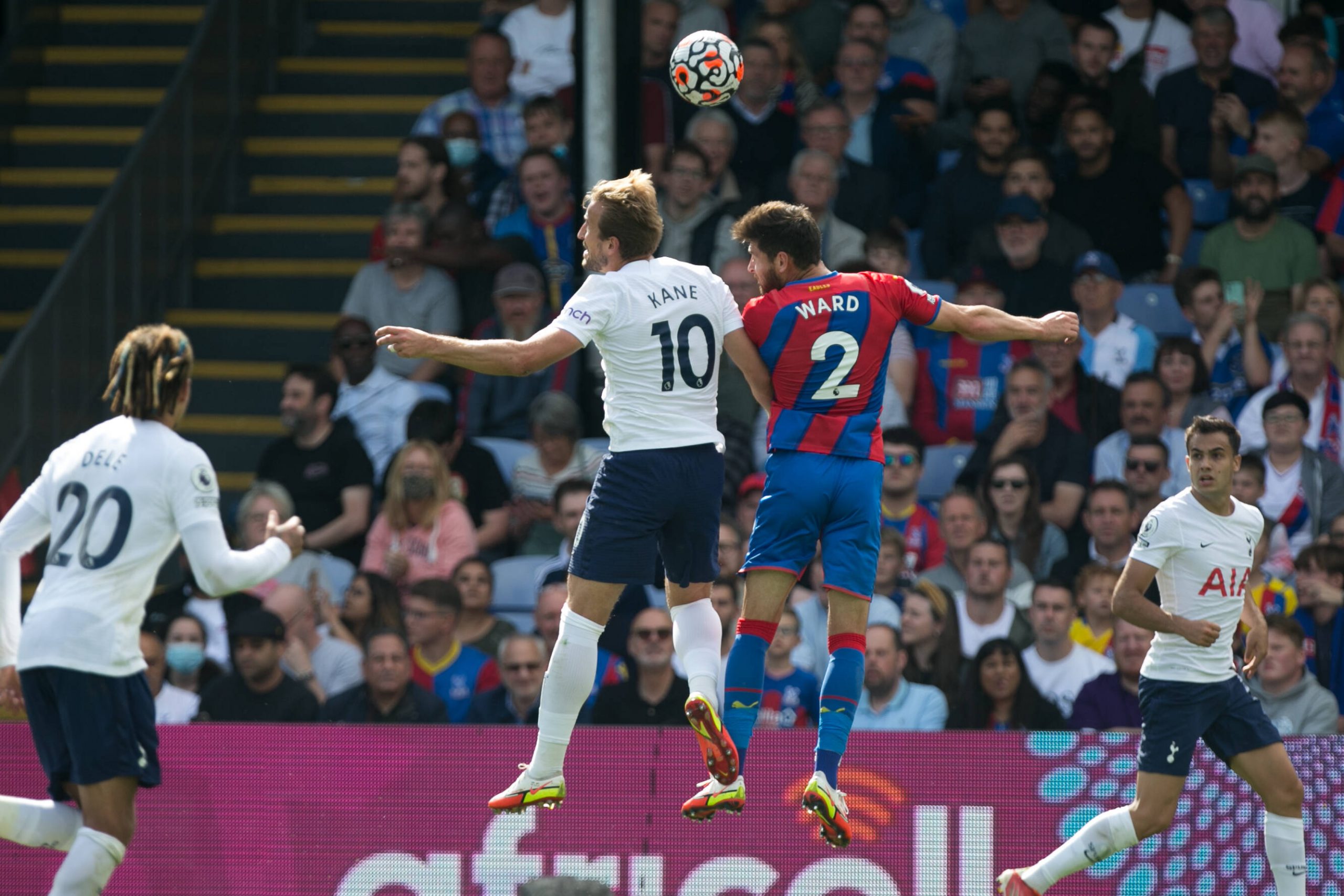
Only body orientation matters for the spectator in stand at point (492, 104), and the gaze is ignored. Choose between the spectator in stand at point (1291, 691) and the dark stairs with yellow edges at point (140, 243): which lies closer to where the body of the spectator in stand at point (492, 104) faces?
the spectator in stand

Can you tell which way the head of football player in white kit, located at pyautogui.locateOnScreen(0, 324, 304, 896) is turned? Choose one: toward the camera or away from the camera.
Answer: away from the camera

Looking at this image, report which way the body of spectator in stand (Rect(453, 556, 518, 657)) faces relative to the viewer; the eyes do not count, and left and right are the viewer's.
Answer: facing the viewer

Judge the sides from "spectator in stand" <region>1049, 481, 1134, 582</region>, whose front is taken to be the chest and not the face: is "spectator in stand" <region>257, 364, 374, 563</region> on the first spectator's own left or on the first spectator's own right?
on the first spectator's own right

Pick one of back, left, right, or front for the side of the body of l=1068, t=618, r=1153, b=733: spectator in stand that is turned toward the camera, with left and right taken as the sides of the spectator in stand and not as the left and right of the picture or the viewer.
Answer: front

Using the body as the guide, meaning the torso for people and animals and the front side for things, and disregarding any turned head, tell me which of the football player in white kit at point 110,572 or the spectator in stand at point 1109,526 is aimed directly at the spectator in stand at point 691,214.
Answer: the football player in white kit

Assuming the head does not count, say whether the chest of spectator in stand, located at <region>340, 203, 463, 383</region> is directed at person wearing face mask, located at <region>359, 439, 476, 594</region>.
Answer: yes

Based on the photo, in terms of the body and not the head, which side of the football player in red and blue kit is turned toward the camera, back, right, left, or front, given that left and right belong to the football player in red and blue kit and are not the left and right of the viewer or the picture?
back

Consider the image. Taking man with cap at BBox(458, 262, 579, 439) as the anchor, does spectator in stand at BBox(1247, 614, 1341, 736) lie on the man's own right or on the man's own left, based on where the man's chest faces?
on the man's own left

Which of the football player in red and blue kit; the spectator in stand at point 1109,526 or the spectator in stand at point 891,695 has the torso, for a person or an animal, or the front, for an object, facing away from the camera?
the football player in red and blue kit

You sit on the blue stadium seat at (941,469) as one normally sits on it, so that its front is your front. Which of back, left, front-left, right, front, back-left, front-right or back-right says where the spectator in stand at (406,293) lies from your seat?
right

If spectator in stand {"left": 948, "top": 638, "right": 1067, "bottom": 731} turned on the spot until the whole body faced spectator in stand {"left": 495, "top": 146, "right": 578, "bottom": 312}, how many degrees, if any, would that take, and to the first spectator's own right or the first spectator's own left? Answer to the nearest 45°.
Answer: approximately 135° to the first spectator's own right

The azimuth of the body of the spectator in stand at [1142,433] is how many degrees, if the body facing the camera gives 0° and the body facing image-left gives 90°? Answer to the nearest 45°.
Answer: approximately 0°

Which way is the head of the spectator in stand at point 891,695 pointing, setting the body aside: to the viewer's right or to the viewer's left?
to the viewer's left

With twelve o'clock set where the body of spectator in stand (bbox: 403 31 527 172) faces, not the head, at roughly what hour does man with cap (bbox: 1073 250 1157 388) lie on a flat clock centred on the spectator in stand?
The man with cap is roughly at 10 o'clock from the spectator in stand.
